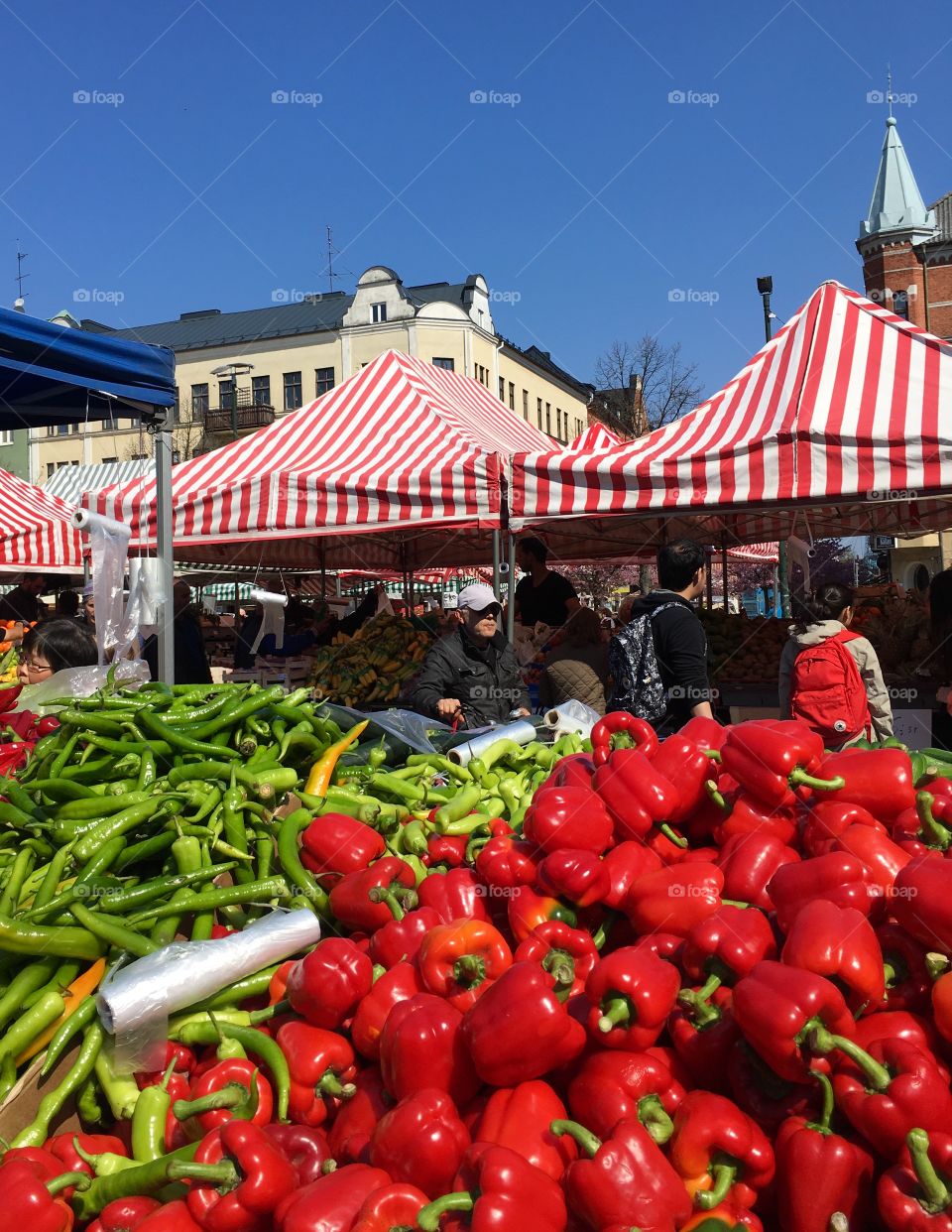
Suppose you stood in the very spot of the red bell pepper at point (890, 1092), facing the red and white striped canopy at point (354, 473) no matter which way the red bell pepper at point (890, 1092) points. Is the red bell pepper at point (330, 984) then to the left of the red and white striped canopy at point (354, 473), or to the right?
left

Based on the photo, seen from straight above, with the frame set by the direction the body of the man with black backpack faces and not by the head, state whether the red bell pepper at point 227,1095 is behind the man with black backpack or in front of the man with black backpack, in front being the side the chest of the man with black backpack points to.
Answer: behind

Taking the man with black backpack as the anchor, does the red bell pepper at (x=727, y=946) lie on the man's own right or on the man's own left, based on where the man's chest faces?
on the man's own right

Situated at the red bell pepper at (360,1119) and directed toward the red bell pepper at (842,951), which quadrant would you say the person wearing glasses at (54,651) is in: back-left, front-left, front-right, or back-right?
back-left

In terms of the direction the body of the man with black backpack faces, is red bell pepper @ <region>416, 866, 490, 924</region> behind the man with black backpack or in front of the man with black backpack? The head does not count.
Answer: behind

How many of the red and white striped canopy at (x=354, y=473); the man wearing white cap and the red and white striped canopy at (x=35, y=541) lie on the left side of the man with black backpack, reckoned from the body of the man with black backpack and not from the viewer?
3

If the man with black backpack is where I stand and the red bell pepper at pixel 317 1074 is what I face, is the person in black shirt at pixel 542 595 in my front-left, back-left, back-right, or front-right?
back-right

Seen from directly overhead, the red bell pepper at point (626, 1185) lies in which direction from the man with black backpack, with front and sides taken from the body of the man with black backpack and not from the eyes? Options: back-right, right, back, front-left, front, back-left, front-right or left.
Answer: back-right

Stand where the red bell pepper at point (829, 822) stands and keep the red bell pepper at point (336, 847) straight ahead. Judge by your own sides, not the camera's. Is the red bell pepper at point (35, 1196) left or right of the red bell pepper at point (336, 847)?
left

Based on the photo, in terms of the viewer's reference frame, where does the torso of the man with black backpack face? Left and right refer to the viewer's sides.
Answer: facing away from the viewer and to the right of the viewer
